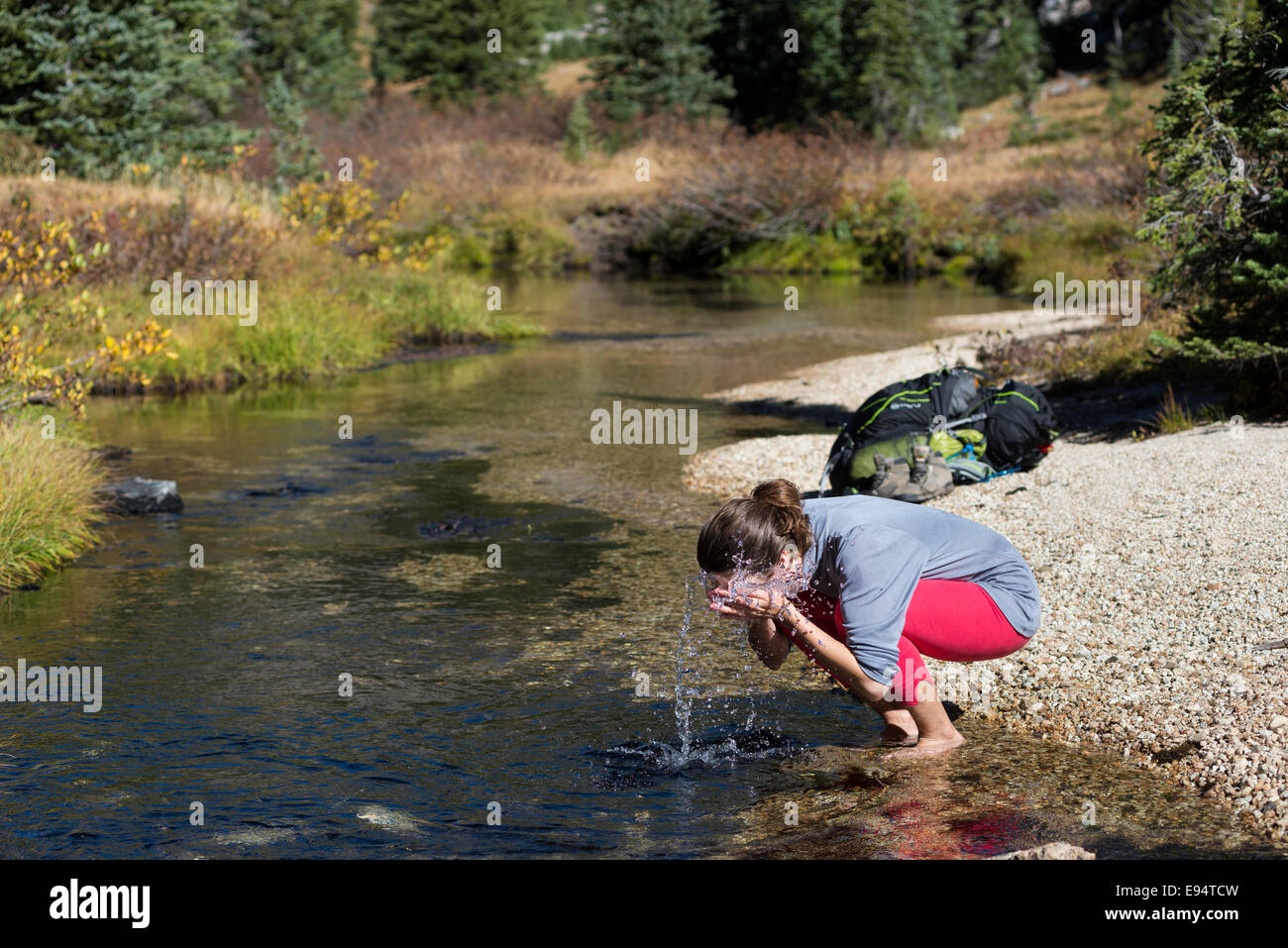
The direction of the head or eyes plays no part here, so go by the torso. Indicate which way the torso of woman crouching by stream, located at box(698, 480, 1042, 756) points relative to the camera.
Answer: to the viewer's left

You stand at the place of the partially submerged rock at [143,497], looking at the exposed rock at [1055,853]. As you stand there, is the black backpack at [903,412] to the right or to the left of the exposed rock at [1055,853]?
left

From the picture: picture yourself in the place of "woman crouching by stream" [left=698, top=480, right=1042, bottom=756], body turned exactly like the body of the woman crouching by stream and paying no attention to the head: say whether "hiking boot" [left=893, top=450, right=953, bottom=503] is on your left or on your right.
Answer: on your right

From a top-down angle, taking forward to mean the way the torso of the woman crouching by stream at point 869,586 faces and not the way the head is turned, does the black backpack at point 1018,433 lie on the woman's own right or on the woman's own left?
on the woman's own right

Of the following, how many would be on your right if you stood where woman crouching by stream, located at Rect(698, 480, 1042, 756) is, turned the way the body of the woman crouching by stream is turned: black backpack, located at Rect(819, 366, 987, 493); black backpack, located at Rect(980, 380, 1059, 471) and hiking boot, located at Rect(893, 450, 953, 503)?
3

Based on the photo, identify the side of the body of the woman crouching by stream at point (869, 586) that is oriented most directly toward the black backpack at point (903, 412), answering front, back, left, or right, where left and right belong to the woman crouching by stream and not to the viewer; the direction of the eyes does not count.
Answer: right

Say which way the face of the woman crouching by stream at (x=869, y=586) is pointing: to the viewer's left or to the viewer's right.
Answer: to the viewer's left

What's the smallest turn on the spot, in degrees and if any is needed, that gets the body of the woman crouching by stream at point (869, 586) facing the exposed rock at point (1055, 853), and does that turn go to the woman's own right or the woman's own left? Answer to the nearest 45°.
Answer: approximately 135° to the woman's own left

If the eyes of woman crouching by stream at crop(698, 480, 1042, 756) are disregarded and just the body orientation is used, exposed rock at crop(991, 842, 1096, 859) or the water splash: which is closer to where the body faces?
the water splash

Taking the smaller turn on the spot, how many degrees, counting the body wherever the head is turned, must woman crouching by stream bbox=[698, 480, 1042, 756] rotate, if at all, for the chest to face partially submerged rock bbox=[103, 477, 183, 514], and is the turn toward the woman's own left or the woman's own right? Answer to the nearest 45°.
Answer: approximately 45° to the woman's own right
